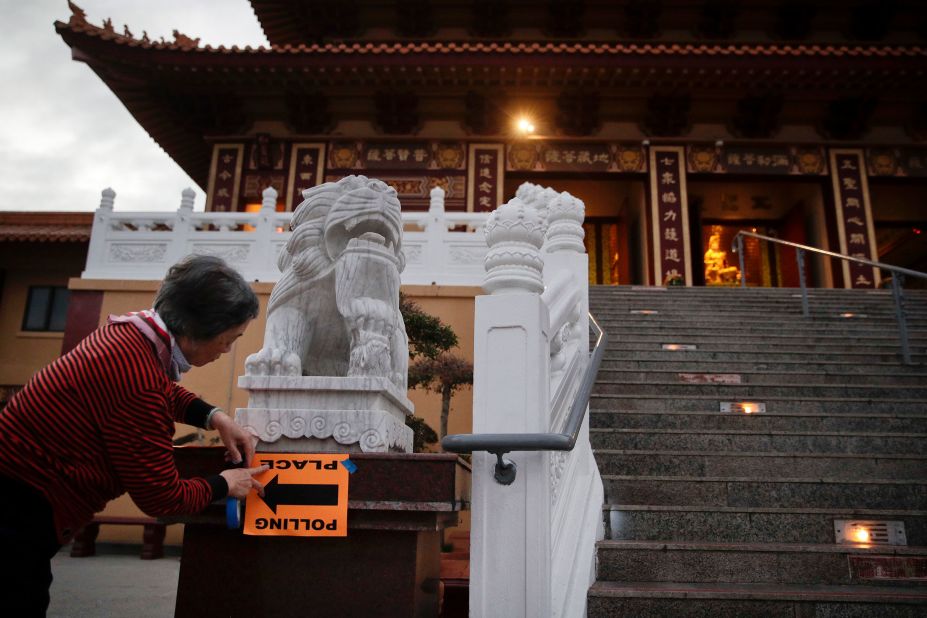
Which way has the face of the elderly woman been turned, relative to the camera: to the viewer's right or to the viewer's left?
to the viewer's right

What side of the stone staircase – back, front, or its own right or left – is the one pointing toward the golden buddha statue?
back

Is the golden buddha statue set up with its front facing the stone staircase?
yes

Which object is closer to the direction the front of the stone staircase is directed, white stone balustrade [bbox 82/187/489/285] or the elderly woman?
the elderly woman

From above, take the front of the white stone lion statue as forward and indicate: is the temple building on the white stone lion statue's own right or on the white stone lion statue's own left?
on the white stone lion statue's own left

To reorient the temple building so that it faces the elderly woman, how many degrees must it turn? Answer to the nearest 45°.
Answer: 0° — it already faces them

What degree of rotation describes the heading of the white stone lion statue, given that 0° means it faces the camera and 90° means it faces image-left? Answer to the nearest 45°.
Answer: approximately 315°

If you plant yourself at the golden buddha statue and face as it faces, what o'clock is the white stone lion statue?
The white stone lion statue is roughly at 12 o'clock from the golden buddha statue.

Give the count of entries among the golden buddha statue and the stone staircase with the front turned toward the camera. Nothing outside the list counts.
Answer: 2
